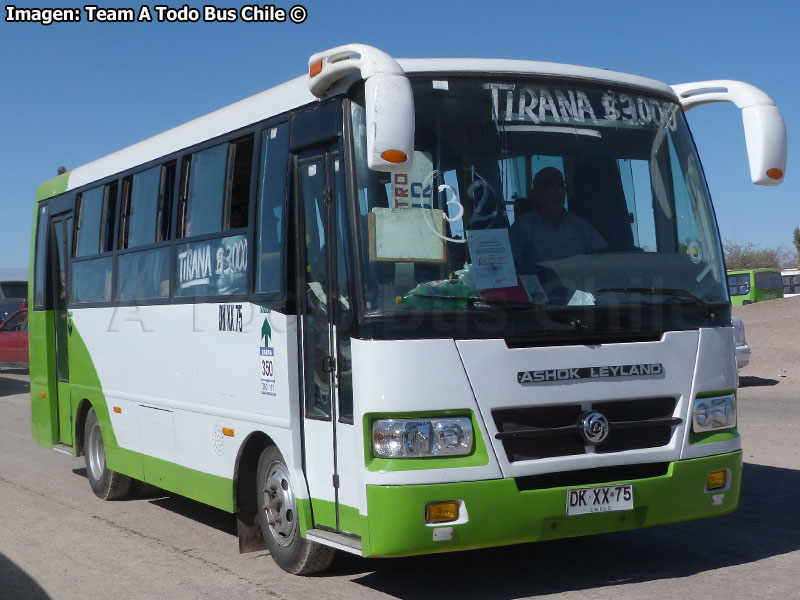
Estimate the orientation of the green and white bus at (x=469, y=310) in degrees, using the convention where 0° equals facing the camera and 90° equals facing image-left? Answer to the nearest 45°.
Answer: approximately 315°

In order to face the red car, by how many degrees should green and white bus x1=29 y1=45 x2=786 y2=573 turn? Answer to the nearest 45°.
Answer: approximately 180°

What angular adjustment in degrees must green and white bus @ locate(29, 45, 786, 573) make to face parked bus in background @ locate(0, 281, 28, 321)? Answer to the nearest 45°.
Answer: approximately 180°
